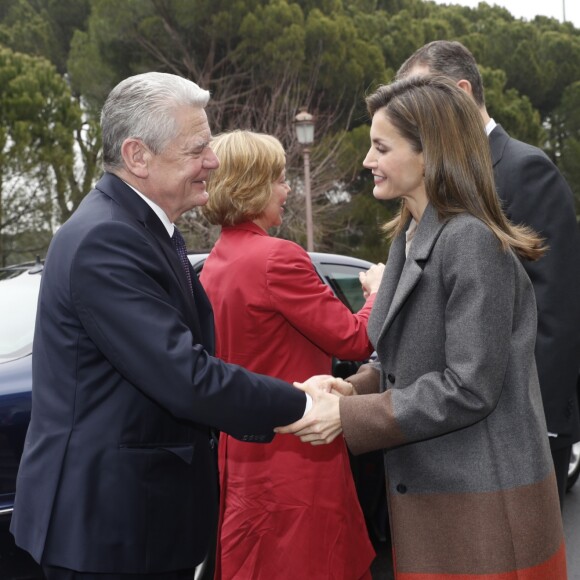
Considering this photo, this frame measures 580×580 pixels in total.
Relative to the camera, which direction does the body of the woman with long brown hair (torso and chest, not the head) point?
to the viewer's left

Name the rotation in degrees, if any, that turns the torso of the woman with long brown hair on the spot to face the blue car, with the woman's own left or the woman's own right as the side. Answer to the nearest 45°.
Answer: approximately 45° to the woman's own right

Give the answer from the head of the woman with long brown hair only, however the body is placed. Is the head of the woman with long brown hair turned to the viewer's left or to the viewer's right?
to the viewer's left
